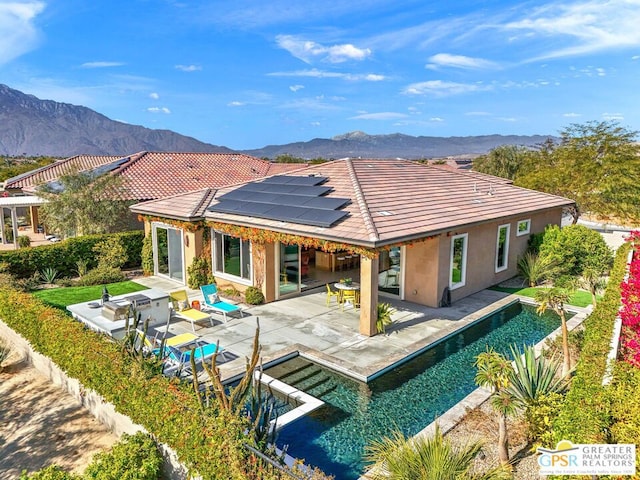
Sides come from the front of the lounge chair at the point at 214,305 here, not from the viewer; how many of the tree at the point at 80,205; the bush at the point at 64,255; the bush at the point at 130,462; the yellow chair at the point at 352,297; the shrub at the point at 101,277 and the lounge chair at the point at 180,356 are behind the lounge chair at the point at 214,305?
3

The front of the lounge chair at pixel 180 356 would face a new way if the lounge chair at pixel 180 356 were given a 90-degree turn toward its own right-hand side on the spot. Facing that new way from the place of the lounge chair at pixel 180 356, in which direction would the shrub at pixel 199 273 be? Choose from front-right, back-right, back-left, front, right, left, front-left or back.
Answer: back-left

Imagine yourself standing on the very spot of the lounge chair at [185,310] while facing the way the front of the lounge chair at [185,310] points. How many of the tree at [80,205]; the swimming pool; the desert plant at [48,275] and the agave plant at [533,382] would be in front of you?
2

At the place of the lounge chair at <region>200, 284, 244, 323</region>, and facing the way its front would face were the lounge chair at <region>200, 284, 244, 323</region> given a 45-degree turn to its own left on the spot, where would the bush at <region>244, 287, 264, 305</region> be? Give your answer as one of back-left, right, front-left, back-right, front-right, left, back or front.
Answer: front-left

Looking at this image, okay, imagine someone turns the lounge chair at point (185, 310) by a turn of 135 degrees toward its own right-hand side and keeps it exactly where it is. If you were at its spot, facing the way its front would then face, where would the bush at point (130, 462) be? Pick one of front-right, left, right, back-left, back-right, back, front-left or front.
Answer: left

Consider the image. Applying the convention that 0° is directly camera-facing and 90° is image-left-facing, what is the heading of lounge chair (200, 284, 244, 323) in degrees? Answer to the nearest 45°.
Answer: approximately 315°

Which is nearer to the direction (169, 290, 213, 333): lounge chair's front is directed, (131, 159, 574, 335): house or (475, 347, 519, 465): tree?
the tree

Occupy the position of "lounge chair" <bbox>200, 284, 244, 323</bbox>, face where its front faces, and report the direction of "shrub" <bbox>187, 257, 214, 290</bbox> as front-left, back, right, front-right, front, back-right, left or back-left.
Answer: back-left

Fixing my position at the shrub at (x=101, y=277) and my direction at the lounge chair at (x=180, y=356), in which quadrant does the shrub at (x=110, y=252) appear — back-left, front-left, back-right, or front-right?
back-left

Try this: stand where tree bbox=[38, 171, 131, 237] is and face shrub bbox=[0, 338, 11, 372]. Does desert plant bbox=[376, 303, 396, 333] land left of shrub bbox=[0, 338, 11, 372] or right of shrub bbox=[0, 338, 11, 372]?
left

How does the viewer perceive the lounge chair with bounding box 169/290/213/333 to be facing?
facing the viewer and to the right of the viewer

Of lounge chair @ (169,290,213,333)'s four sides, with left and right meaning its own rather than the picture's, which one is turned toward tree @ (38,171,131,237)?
back
